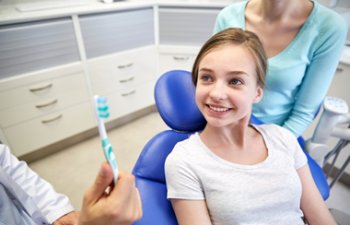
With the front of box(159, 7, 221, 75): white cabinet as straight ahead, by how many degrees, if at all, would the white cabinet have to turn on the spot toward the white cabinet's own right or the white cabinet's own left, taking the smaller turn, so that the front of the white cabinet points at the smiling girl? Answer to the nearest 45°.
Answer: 0° — it already faces them

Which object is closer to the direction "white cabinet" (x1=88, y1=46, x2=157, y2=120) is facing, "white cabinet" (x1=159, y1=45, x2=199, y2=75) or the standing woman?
the standing woman

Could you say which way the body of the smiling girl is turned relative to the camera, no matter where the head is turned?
toward the camera

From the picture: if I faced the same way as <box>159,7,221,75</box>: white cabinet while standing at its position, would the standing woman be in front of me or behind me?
in front

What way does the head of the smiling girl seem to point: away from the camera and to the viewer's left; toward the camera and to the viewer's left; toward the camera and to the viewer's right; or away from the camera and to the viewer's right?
toward the camera and to the viewer's left

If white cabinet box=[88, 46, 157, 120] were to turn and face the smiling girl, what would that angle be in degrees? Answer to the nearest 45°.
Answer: approximately 45° to its right

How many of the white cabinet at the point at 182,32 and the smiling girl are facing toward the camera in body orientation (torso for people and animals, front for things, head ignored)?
2

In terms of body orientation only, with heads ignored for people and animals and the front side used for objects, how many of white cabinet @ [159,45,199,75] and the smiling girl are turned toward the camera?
2

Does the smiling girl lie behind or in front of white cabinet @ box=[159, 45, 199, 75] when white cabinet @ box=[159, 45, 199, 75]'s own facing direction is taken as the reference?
in front

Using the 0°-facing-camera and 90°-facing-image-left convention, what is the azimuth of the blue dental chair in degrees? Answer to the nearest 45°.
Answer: approximately 315°

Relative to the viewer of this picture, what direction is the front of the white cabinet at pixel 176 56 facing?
facing the viewer
